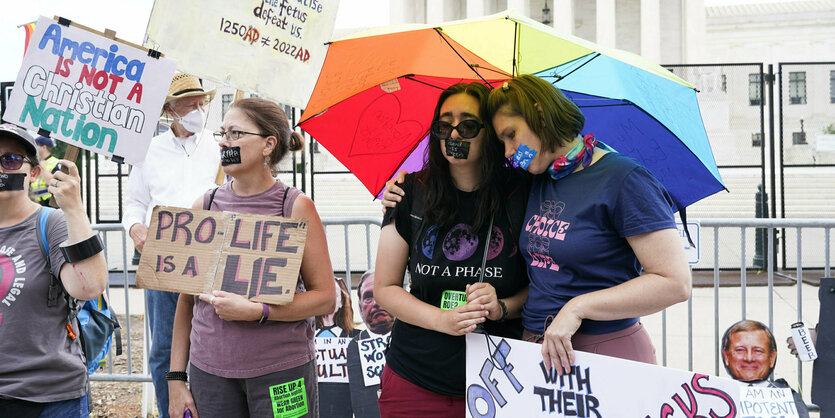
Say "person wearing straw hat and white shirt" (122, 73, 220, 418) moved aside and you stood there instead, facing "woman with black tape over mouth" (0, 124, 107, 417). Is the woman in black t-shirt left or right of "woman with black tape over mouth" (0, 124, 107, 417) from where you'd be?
left

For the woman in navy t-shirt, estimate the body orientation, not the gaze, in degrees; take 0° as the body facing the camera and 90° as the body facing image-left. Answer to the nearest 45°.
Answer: approximately 45°

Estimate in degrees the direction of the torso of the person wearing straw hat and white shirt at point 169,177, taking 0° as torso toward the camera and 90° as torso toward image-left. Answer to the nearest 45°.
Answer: approximately 315°

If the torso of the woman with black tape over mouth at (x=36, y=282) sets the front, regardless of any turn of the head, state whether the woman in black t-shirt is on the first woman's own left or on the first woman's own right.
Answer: on the first woman's own left

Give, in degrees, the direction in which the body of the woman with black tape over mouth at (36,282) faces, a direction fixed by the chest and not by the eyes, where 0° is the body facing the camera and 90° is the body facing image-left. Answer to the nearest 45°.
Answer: approximately 45°

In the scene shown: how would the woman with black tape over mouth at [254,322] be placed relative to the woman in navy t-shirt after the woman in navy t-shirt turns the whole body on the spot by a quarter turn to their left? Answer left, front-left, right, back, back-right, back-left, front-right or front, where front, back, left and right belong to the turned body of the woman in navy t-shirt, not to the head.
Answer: back-right

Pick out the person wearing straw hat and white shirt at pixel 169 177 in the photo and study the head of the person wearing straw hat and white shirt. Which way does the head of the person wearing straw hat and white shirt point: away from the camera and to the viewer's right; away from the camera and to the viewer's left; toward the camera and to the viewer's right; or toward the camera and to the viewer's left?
toward the camera and to the viewer's right

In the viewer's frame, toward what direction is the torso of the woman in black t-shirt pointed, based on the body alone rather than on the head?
toward the camera

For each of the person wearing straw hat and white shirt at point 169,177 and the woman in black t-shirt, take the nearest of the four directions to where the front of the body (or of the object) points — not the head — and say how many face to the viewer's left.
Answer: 0

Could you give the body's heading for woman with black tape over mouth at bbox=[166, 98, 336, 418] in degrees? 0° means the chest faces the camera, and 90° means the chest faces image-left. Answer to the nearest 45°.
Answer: approximately 45°

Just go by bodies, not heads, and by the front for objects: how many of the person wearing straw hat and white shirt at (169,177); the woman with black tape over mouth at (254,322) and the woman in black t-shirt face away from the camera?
0
